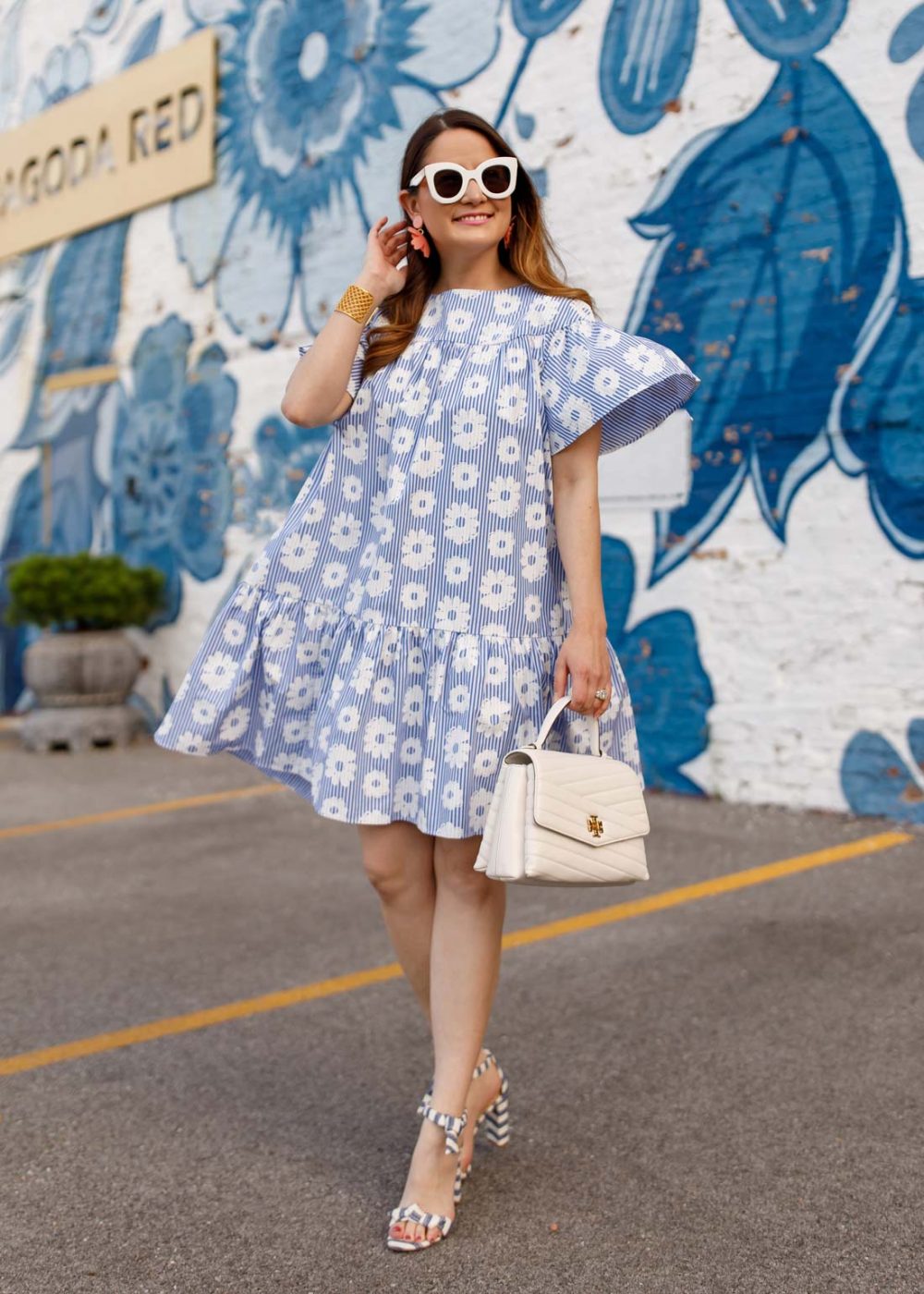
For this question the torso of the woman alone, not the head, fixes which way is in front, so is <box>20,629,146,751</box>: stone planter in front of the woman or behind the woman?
behind

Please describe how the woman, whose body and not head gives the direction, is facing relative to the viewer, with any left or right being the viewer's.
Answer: facing the viewer

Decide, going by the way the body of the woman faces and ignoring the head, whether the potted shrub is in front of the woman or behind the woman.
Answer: behind

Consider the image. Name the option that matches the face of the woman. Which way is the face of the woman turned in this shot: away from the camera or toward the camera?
toward the camera
